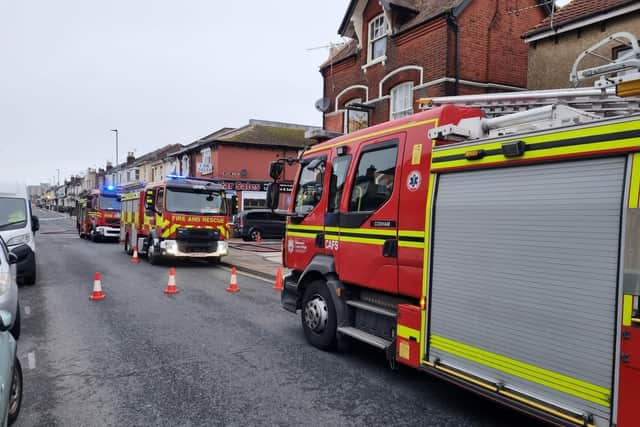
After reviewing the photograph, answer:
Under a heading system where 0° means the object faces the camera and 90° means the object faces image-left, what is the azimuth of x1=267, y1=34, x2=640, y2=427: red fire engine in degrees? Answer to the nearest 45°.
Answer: approximately 135°

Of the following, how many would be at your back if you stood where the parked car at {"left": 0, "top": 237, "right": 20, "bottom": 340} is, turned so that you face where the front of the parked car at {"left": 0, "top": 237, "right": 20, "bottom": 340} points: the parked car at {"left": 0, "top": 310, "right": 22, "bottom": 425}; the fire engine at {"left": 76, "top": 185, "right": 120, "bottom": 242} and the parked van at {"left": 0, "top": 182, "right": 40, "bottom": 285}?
2

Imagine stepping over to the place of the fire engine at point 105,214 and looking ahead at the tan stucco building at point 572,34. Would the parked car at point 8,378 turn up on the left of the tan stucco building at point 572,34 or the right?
right

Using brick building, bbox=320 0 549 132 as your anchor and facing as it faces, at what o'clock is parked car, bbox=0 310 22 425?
The parked car is roughly at 11 o'clock from the brick building.

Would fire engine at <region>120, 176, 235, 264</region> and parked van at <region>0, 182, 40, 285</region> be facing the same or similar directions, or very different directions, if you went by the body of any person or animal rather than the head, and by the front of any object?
same or similar directions

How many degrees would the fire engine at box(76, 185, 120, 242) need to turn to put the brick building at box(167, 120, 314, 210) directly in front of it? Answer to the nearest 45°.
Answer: approximately 90° to its left

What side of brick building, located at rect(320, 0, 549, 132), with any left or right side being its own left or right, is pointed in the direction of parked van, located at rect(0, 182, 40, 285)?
front

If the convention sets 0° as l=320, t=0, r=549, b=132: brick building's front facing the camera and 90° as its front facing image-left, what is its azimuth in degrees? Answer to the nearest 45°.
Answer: approximately 45°

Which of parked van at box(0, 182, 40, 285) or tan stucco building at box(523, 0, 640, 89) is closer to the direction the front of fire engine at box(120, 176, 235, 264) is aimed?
the tan stucco building

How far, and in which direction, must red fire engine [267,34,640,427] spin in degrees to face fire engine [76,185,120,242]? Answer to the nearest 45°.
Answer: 0° — it already faces it

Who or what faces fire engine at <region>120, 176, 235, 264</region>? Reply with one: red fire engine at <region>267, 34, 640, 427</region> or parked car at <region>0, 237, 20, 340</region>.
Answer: the red fire engine

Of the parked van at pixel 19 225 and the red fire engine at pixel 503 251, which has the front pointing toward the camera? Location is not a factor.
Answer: the parked van

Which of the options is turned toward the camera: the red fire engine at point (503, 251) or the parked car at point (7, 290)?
the parked car

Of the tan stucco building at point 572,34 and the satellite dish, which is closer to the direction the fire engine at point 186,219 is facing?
the tan stucco building

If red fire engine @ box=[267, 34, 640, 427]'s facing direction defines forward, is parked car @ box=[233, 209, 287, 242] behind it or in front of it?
in front

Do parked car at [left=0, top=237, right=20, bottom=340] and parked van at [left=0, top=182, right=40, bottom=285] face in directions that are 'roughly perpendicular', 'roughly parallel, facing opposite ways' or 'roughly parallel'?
roughly parallel

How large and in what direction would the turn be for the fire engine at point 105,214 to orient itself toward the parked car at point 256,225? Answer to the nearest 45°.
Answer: approximately 45° to its left

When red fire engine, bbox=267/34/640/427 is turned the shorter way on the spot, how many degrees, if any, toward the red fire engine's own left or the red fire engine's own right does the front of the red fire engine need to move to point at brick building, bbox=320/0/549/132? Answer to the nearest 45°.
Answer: approximately 45° to the red fire engine's own right

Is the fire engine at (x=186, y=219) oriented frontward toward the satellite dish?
no

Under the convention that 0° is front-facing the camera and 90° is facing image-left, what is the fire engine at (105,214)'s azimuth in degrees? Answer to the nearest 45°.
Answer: approximately 315°
